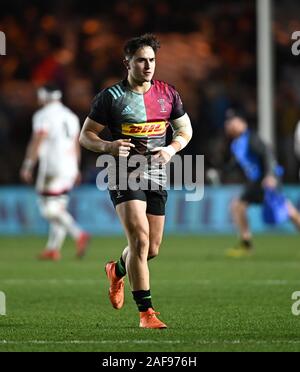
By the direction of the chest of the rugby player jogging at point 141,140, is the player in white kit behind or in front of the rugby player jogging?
behind

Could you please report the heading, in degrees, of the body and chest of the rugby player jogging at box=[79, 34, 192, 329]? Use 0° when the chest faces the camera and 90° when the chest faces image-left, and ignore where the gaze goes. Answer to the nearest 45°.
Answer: approximately 315°
